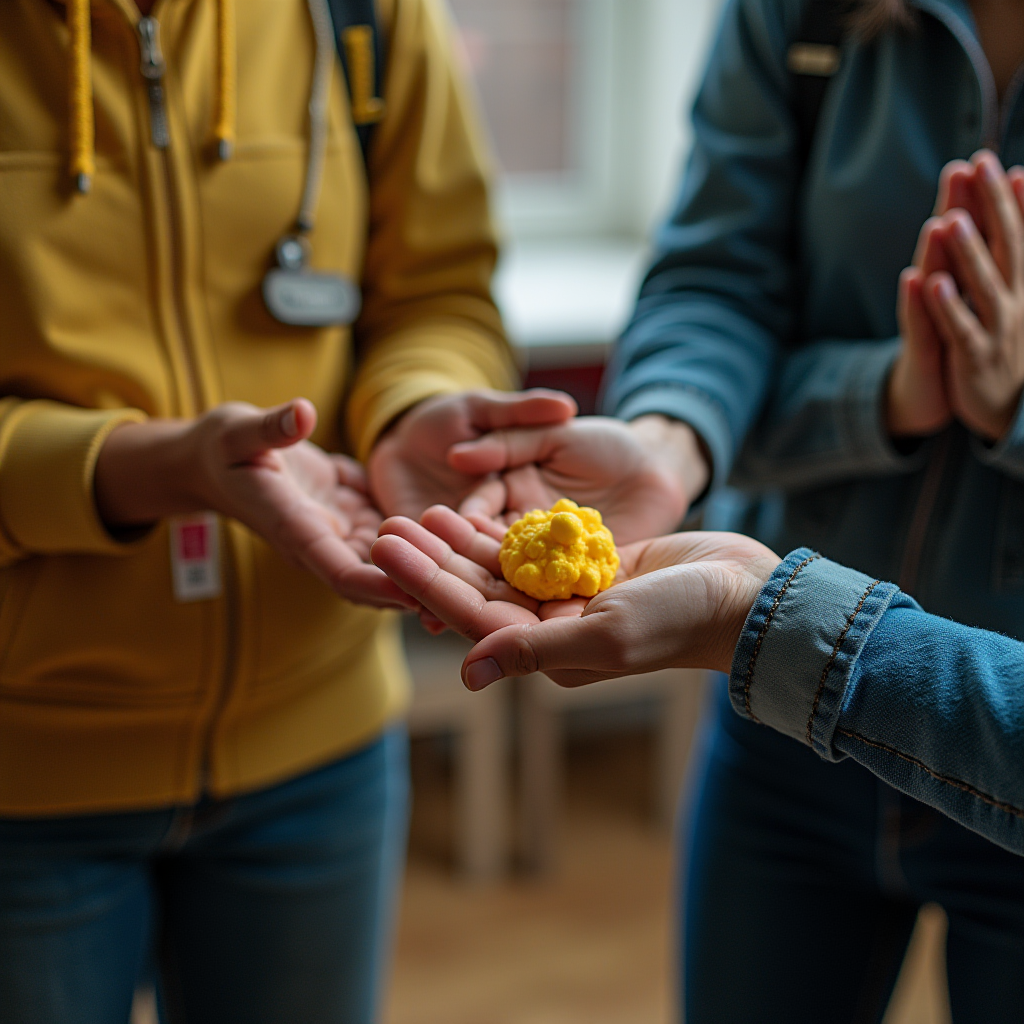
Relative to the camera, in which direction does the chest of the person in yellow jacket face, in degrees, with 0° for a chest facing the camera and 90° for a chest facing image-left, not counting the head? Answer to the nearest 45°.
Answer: approximately 0°

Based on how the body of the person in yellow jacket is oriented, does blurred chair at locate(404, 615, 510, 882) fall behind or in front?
behind

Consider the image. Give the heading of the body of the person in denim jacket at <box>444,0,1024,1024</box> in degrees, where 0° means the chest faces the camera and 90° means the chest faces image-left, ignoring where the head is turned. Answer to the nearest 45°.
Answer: approximately 0°

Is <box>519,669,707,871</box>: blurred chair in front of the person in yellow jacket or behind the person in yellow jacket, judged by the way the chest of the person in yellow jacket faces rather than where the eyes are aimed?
behind
